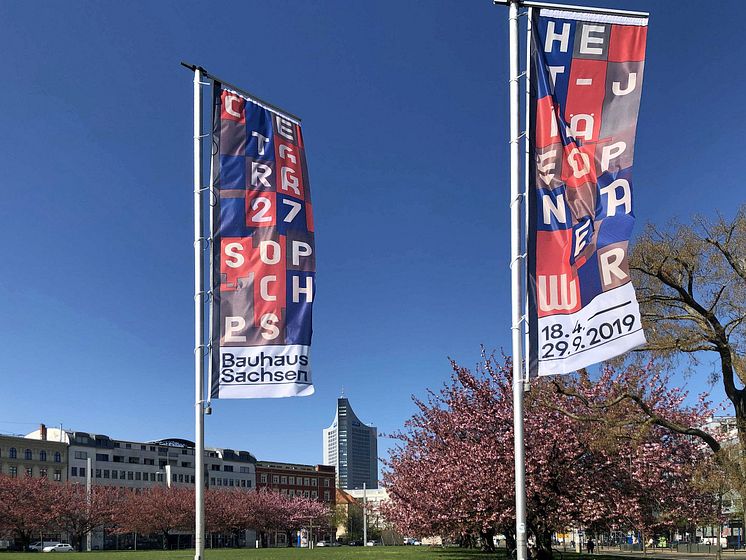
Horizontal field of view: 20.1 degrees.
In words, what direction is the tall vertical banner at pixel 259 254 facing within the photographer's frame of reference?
facing the viewer and to the right of the viewer
